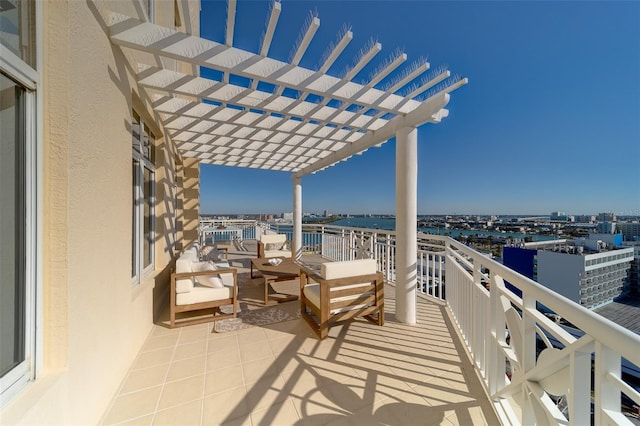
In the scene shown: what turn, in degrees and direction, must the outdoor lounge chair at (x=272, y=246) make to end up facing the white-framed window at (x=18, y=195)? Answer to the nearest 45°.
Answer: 0° — it already faces it

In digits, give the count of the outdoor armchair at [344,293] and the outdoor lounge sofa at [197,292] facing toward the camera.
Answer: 0

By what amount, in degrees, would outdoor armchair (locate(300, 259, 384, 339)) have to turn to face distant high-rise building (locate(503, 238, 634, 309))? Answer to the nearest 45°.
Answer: approximately 90° to its right

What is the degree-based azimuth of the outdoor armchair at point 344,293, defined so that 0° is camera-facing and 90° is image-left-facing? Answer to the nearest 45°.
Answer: approximately 135°

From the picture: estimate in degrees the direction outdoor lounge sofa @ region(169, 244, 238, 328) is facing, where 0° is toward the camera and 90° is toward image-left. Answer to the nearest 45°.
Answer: approximately 270°

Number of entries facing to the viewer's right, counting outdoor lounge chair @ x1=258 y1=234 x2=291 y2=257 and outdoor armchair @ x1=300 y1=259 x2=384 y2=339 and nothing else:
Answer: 0

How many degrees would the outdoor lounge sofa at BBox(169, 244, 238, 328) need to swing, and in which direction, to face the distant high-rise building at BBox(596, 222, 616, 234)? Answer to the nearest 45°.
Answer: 0° — it already faces it

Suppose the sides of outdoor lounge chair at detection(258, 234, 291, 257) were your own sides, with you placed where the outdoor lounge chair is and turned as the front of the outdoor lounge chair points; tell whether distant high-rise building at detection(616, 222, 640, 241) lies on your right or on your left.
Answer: on your left

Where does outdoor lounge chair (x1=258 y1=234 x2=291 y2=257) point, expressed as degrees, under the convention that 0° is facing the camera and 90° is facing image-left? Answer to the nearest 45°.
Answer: approximately 0°

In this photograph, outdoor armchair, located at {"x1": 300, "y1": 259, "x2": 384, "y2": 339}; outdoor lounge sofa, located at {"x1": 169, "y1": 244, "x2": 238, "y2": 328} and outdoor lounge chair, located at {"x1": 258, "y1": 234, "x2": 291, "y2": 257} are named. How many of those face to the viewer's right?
1

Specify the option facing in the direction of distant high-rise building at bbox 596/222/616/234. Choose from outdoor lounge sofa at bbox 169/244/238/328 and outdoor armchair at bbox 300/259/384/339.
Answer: the outdoor lounge sofa

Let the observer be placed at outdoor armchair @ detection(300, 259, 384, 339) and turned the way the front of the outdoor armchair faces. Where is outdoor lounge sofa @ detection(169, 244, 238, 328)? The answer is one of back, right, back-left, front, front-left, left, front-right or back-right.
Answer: front-left

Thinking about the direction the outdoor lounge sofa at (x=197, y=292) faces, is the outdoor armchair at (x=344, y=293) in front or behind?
in front

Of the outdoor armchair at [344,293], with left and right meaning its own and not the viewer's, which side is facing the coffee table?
front

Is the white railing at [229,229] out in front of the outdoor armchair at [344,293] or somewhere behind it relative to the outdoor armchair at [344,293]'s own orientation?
in front

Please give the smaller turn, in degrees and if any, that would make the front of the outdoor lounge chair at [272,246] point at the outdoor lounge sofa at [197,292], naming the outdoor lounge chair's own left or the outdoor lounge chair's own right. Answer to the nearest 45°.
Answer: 0° — it already faces it

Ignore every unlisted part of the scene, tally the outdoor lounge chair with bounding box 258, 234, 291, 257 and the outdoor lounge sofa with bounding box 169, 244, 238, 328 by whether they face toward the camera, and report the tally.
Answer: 1
